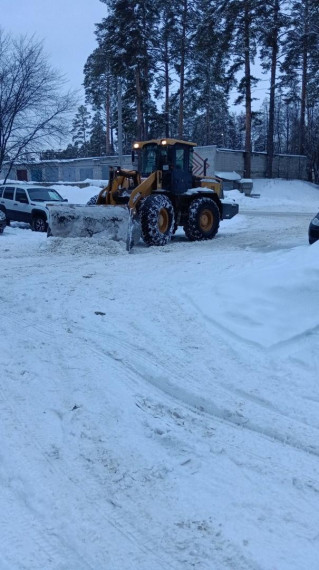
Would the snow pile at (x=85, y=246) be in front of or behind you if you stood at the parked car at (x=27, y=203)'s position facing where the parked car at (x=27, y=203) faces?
in front

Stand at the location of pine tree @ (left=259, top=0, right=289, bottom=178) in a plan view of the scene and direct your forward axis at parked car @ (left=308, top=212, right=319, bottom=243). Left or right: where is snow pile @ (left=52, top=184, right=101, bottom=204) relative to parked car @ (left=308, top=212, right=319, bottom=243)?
right

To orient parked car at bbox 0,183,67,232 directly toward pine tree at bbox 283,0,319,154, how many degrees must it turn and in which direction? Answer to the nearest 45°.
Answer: approximately 90° to its left

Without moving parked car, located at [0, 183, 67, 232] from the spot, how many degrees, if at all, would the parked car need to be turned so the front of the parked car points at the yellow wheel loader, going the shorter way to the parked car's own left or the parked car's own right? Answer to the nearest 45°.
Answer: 0° — it already faces it

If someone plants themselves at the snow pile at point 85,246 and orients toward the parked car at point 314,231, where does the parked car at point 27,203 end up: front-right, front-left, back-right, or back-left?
back-left

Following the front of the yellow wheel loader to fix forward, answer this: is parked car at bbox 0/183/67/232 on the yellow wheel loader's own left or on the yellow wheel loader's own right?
on the yellow wheel loader's own right

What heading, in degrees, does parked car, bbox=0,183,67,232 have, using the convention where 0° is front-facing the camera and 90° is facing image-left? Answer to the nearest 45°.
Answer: approximately 315°

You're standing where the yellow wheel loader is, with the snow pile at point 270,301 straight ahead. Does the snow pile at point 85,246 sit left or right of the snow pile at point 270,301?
right

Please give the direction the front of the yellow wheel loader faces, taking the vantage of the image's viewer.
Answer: facing the viewer and to the left of the viewer

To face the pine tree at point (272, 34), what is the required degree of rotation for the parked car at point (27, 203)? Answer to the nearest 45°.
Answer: approximately 90° to its left

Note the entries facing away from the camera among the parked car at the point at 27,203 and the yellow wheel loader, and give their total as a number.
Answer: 0
